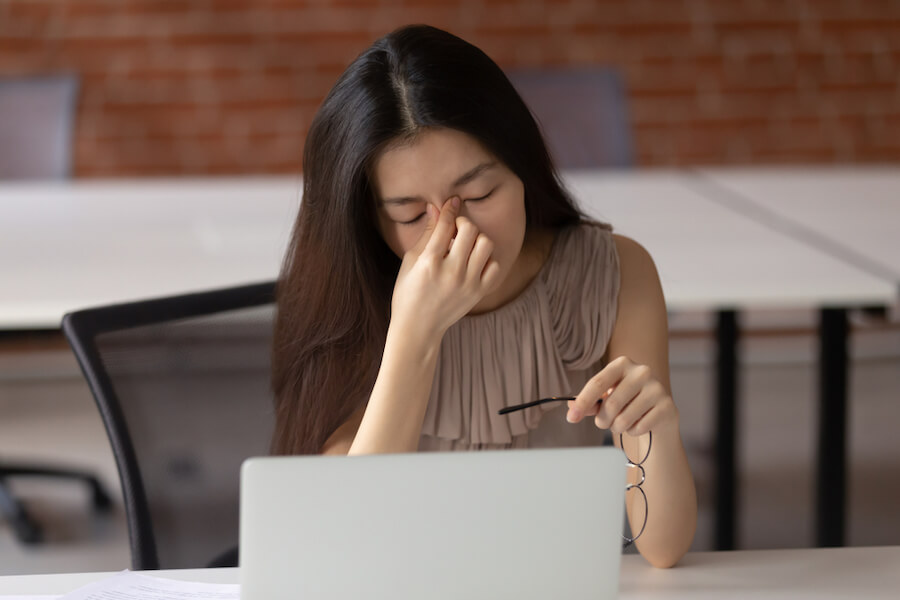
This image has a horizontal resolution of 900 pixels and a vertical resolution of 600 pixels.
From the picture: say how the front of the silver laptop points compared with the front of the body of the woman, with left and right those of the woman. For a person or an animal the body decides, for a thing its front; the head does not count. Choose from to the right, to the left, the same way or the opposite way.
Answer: the opposite way

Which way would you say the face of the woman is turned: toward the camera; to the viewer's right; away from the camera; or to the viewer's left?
toward the camera

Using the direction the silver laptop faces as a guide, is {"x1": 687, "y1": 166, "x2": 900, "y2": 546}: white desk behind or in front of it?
in front

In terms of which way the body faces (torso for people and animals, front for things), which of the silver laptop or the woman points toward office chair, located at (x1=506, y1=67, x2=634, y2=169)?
the silver laptop

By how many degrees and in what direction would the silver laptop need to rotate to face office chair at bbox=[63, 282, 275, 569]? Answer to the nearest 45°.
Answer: approximately 45° to its left

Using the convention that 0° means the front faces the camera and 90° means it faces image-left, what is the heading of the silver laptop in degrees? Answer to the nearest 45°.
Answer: approximately 180°

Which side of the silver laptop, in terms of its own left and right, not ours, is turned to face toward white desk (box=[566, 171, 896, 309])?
front

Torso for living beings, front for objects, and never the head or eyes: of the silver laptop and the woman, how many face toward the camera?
1

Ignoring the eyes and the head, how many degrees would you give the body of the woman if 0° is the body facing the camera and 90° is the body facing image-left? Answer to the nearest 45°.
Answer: approximately 0°

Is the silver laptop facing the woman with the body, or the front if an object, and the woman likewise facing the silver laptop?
yes

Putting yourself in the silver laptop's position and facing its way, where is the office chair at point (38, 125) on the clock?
The office chair is roughly at 11 o'clock from the silver laptop.

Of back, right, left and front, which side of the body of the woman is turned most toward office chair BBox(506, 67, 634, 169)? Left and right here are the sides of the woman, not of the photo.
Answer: back

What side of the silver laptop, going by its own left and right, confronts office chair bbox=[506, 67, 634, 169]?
front

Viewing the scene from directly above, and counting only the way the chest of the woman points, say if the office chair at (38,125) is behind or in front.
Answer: behind

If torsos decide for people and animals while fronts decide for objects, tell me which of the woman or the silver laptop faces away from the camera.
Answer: the silver laptop
